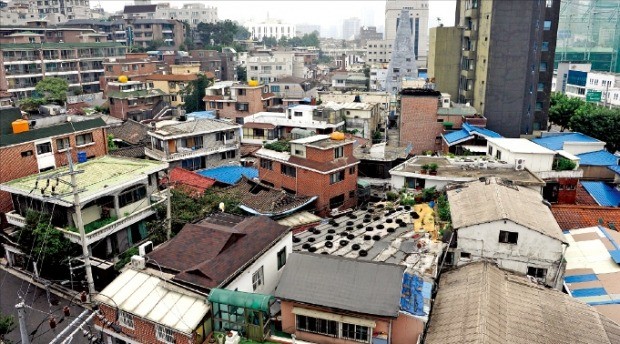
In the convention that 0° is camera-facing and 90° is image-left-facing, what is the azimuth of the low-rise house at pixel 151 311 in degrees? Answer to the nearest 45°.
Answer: approximately 45°

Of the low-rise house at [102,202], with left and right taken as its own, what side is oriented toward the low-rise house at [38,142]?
back

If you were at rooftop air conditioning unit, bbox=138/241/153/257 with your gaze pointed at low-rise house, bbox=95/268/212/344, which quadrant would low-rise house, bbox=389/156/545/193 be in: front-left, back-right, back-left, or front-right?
back-left

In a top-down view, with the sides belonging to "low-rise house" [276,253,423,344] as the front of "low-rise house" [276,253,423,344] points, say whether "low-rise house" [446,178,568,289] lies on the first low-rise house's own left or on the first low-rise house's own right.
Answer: on the first low-rise house's own left

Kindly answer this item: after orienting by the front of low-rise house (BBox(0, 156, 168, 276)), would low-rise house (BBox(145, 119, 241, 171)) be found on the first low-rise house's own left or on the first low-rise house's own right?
on the first low-rise house's own left

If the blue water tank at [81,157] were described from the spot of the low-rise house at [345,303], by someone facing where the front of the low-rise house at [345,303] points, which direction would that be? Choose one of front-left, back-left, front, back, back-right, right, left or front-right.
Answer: back-right

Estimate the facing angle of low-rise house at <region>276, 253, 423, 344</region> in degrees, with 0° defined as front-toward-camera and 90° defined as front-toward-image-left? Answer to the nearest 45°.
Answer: approximately 0°
